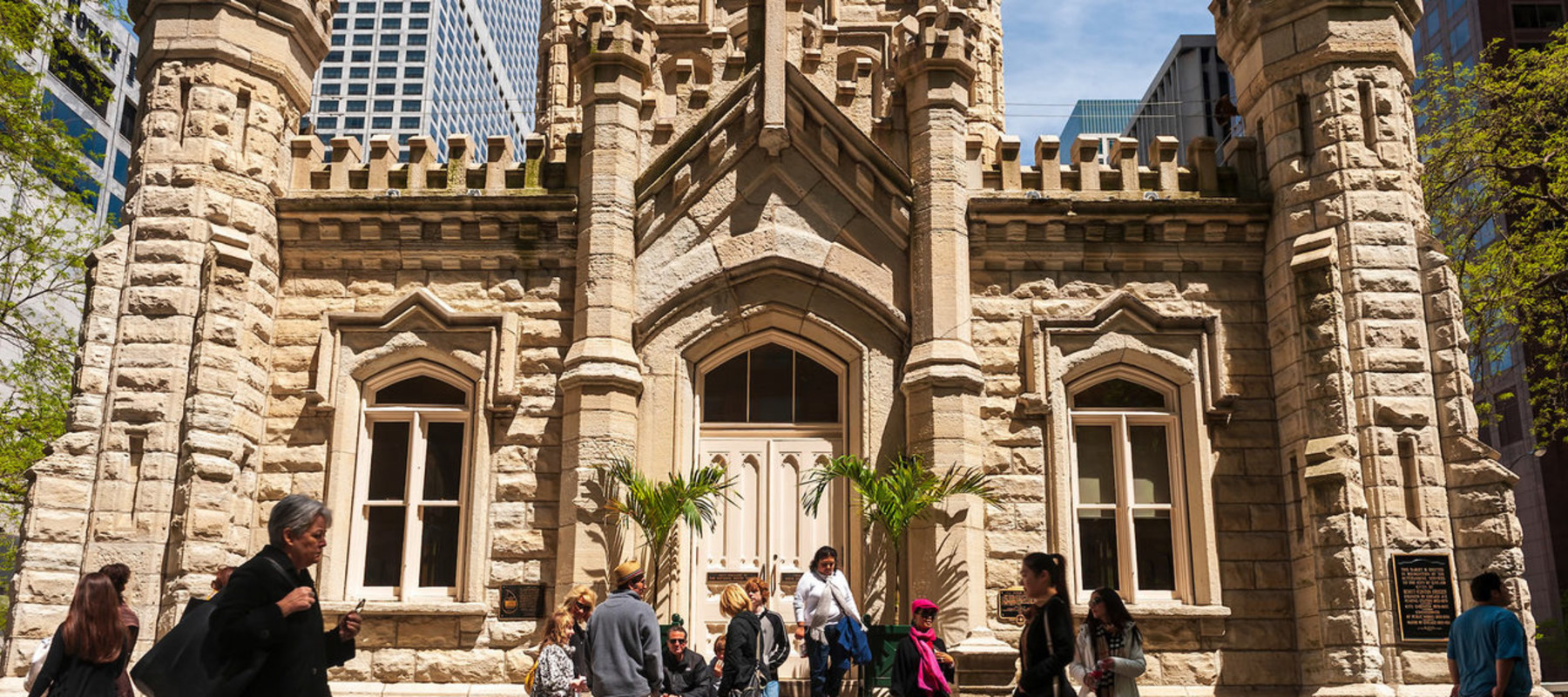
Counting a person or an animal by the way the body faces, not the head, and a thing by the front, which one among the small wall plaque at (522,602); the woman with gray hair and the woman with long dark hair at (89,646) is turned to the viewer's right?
the woman with gray hair

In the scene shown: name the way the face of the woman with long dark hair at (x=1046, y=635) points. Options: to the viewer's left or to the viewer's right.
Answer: to the viewer's left

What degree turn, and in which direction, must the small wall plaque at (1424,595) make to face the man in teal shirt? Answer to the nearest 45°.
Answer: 0° — it already faces them

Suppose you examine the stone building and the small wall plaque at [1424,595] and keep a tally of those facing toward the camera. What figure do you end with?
2

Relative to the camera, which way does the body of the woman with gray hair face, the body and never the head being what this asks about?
to the viewer's right

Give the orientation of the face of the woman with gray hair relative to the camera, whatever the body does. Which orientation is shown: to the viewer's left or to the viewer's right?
to the viewer's right

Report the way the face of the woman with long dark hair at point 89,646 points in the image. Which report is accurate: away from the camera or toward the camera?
away from the camera

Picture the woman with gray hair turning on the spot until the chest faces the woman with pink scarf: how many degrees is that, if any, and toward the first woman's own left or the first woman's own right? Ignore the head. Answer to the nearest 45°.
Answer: approximately 45° to the first woman's own left
